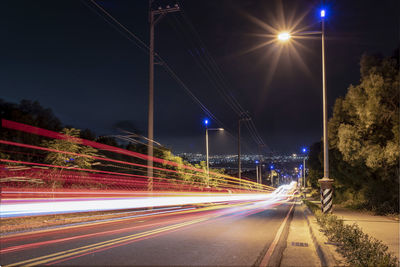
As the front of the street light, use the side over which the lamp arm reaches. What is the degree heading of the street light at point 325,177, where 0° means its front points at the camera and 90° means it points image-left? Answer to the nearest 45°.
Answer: approximately 90°

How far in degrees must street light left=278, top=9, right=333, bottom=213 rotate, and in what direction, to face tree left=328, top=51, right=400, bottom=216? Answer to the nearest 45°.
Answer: approximately 135° to its right
